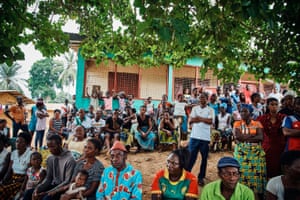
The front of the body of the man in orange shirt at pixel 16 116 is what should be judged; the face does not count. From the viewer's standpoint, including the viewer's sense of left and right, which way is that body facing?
facing the viewer and to the right of the viewer

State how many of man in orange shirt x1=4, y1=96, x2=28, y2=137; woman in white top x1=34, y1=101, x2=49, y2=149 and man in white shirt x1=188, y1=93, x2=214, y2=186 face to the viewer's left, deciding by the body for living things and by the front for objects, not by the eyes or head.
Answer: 0

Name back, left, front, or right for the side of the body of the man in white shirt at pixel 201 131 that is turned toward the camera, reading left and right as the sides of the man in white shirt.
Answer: front

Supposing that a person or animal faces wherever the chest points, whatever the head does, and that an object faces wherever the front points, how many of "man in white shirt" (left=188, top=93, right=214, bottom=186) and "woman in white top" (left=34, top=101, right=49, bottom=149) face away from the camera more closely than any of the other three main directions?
0

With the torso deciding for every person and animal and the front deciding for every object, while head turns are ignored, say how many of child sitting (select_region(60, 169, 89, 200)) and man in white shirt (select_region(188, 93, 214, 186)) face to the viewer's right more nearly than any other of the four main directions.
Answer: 0

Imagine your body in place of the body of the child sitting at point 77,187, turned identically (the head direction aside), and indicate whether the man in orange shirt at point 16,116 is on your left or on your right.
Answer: on your right

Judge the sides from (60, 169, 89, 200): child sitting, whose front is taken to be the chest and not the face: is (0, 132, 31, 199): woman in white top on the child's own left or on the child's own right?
on the child's own right

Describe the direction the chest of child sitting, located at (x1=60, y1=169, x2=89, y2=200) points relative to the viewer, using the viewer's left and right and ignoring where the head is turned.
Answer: facing the viewer and to the left of the viewer

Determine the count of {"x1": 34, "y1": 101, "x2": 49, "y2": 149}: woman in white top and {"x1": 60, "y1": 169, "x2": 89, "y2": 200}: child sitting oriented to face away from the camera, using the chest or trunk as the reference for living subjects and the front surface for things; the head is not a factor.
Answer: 0

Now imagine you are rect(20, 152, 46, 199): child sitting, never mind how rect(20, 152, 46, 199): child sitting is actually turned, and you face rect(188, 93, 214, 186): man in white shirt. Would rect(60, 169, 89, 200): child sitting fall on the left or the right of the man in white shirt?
right
